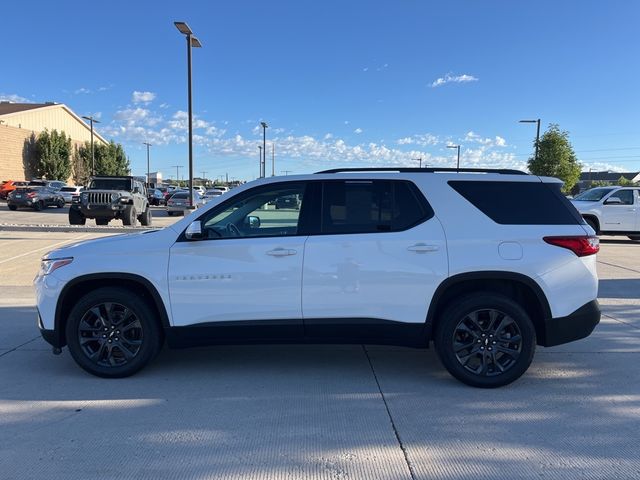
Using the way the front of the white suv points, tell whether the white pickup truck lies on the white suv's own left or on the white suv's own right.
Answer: on the white suv's own right

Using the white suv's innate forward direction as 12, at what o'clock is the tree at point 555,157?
The tree is roughly at 4 o'clock from the white suv.

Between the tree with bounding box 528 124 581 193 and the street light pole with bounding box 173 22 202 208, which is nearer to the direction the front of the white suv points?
the street light pole

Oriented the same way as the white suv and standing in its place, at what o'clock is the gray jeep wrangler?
The gray jeep wrangler is roughly at 2 o'clock from the white suv.

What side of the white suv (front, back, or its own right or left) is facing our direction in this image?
left

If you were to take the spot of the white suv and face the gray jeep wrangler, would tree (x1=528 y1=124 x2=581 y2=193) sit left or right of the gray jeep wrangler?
right

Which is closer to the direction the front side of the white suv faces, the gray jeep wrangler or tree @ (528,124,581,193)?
the gray jeep wrangler

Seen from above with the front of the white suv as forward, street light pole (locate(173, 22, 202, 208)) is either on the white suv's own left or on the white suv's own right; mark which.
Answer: on the white suv's own right
